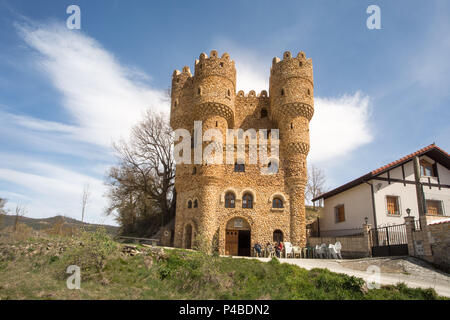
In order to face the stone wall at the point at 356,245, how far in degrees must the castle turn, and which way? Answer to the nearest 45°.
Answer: approximately 45° to its left

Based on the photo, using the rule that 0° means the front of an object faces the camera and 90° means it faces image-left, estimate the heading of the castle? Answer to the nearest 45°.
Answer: approximately 0°

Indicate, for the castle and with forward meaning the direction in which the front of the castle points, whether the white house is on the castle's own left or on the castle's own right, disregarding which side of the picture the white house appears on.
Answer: on the castle's own left

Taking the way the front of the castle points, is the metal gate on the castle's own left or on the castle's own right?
on the castle's own left
